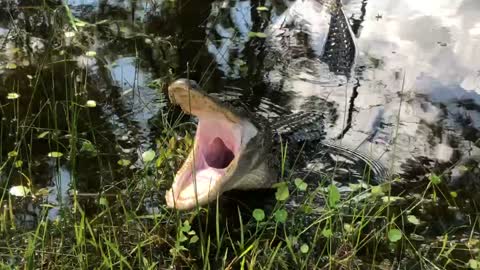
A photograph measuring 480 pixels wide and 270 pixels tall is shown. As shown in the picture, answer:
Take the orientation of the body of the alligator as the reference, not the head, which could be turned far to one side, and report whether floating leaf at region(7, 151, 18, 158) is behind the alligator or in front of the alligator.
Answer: in front

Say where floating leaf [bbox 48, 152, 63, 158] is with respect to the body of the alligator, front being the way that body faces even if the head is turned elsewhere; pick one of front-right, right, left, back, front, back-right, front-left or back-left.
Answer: front-right

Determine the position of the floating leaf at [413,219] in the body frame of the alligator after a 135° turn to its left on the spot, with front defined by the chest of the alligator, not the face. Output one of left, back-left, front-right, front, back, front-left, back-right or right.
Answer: front

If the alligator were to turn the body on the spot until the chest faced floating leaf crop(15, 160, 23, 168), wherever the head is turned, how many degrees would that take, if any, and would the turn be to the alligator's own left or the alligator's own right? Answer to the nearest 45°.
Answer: approximately 45° to the alligator's own right

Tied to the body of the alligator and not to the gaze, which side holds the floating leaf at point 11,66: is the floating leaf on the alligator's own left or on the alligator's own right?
on the alligator's own right

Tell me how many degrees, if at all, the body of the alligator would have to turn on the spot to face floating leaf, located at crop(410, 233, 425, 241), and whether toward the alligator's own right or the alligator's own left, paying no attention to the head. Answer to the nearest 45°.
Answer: approximately 135° to the alligator's own left

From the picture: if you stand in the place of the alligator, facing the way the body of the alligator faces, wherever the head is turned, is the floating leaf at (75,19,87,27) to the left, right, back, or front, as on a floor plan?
right

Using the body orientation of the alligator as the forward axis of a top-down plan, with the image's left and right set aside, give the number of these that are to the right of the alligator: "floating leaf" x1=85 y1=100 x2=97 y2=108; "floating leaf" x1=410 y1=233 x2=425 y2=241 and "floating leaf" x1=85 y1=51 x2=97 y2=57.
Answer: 2

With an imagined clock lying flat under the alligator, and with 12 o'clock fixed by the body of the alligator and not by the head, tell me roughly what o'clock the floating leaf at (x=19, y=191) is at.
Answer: The floating leaf is roughly at 1 o'clock from the alligator.

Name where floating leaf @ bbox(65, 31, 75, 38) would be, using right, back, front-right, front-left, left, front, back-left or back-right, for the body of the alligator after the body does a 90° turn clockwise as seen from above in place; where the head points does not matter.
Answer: front

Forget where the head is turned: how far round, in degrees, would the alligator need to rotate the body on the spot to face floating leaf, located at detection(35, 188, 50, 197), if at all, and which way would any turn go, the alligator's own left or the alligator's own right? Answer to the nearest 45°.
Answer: approximately 45° to the alligator's own right

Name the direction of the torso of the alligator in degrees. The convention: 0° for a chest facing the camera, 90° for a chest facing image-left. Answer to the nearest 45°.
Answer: approximately 45°

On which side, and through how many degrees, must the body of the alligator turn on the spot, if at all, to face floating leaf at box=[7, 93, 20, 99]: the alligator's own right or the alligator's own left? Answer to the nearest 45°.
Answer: approximately 90° to the alligator's own right

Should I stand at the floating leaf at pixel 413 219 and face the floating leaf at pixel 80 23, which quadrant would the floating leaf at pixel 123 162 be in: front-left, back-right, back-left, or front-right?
front-left

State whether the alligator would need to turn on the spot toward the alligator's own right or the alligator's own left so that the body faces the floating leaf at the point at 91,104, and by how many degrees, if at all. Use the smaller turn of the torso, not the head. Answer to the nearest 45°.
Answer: approximately 90° to the alligator's own right
